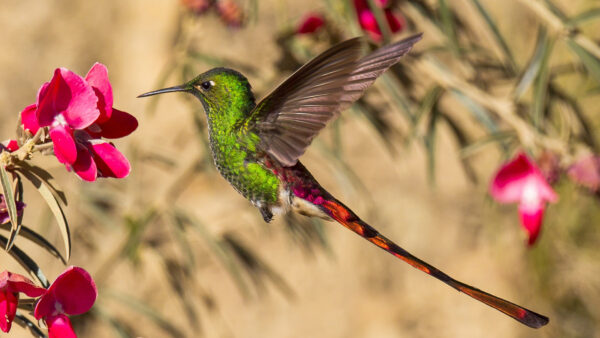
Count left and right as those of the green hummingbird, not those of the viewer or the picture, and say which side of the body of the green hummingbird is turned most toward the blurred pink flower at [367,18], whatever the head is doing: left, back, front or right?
right

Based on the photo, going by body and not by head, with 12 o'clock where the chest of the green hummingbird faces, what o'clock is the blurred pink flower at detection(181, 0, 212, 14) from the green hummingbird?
The blurred pink flower is roughly at 2 o'clock from the green hummingbird.

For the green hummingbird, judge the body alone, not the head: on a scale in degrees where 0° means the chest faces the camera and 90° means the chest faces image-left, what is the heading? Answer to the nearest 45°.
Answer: approximately 90°

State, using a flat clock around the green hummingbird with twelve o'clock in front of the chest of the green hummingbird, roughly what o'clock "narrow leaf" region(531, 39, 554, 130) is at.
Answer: The narrow leaf is roughly at 4 o'clock from the green hummingbird.
